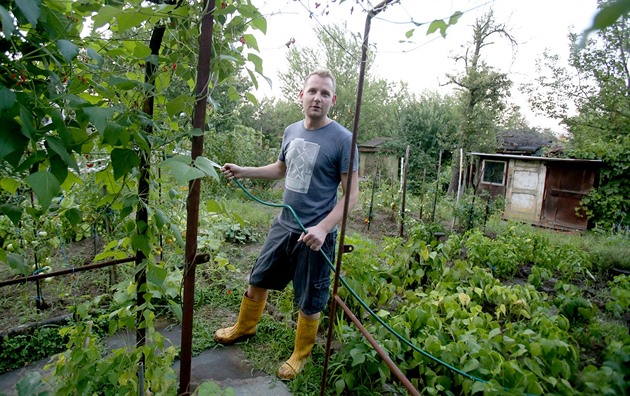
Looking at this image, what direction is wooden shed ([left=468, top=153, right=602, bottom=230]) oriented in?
toward the camera

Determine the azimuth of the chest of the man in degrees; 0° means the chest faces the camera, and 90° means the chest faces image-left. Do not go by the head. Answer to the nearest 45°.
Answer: approximately 45°

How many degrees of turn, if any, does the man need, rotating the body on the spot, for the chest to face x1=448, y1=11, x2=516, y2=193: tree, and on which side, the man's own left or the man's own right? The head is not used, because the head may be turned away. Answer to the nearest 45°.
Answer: approximately 180°

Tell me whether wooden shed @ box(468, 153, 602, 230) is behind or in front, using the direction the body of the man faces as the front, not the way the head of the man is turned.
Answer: behind

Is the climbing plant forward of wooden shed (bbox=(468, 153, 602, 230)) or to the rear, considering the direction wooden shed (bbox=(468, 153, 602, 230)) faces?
forward

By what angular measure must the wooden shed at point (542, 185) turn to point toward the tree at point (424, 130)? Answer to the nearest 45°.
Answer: approximately 135° to its right

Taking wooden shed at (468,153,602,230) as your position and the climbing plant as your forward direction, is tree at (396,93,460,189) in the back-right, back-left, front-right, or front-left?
back-right

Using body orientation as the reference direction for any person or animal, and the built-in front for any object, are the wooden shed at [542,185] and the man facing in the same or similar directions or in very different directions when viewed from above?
same or similar directions

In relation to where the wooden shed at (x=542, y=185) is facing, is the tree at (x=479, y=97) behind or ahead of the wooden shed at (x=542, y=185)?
behind

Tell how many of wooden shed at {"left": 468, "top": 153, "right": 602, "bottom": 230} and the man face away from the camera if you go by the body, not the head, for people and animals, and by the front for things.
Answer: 0

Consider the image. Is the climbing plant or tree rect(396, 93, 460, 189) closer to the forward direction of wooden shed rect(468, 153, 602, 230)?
the climbing plant

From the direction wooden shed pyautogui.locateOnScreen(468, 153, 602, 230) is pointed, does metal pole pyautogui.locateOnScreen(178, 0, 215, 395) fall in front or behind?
in front

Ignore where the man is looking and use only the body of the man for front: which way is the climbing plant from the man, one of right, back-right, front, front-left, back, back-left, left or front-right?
front
